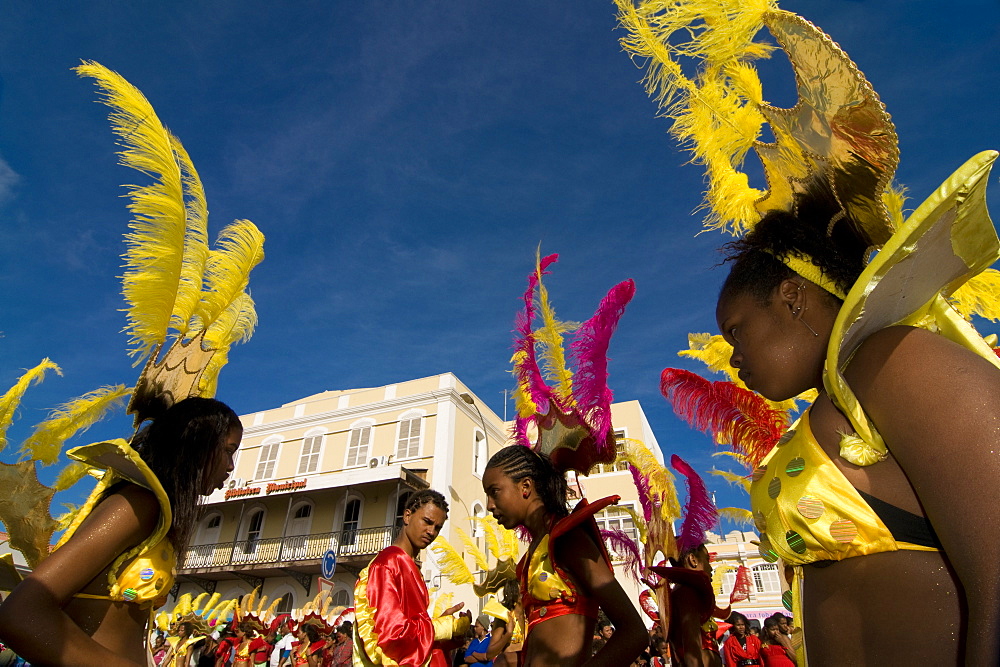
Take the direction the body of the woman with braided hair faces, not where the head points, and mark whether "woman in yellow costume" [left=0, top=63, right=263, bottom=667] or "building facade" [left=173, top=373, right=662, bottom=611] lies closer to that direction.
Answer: the woman in yellow costume

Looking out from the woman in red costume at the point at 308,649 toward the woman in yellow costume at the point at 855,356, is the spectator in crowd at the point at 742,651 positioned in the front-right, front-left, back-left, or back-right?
front-left

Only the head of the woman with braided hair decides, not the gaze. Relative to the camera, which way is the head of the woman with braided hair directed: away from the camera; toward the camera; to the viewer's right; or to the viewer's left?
to the viewer's left

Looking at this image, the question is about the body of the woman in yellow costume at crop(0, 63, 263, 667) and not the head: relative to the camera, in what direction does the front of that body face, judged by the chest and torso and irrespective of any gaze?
to the viewer's right

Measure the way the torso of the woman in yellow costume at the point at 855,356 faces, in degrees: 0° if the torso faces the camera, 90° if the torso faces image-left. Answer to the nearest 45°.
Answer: approximately 90°

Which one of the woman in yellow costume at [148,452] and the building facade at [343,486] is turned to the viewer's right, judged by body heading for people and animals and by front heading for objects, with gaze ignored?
the woman in yellow costume

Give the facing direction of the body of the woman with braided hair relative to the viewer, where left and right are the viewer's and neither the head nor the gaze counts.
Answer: facing to the left of the viewer

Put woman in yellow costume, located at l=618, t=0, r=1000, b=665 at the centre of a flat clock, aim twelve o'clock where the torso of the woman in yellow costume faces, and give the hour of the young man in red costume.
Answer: The young man in red costume is roughly at 1 o'clock from the woman in yellow costume.

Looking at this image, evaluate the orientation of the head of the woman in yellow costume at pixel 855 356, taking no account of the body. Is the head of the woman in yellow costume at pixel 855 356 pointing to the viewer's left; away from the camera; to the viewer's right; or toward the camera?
to the viewer's left

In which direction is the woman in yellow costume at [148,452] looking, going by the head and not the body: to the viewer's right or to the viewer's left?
to the viewer's right

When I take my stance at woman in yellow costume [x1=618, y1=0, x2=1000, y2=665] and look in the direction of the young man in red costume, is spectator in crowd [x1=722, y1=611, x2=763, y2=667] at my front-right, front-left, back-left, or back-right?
front-right

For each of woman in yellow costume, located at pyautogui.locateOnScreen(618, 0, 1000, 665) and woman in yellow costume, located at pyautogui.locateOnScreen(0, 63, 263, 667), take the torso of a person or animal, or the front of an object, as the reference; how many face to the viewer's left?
1

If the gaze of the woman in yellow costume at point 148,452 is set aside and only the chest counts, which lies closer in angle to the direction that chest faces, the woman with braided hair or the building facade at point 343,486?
the woman with braided hair
